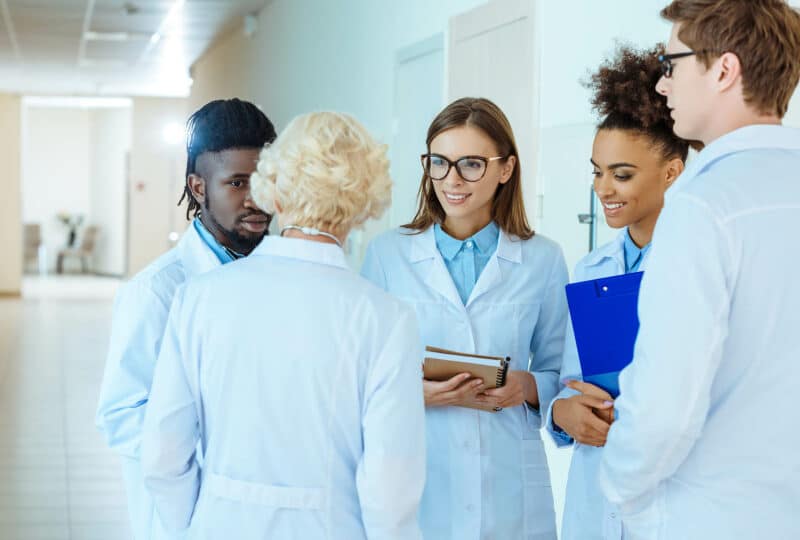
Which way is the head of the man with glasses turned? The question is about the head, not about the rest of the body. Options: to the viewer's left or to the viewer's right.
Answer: to the viewer's left

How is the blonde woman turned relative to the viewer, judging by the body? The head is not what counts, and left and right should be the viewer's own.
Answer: facing away from the viewer

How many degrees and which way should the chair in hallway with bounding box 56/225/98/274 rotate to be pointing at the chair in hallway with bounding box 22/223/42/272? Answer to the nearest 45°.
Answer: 0° — it already faces it

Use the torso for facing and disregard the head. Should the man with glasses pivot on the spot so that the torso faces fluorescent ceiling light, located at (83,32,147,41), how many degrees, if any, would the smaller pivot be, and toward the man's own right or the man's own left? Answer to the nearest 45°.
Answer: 0° — they already face it

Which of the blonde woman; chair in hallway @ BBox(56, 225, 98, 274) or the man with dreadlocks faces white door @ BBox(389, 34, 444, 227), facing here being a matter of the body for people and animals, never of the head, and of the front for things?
the blonde woman

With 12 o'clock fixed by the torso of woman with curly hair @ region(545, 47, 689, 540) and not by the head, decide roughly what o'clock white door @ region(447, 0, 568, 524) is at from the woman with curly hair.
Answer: The white door is roughly at 4 o'clock from the woman with curly hair.

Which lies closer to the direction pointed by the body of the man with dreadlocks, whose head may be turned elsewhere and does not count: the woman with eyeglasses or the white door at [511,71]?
the woman with eyeglasses

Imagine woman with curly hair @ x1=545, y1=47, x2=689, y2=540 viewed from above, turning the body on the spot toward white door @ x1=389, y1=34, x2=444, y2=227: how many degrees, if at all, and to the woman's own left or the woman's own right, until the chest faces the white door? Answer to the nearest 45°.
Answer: approximately 135° to the woman's own right

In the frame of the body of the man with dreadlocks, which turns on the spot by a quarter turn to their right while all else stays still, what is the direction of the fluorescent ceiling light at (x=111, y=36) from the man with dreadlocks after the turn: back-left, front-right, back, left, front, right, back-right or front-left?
back-right
